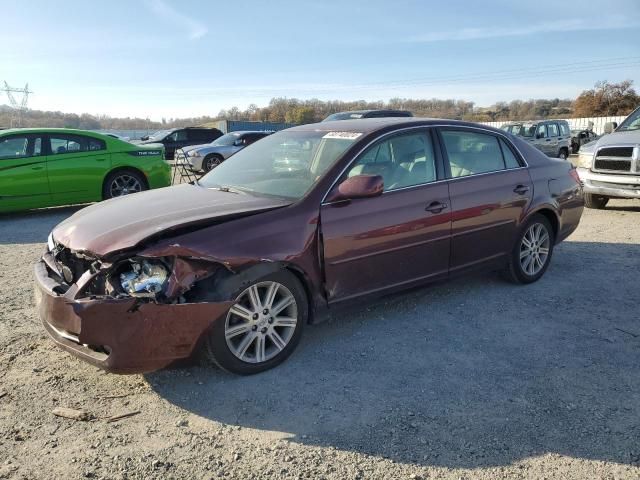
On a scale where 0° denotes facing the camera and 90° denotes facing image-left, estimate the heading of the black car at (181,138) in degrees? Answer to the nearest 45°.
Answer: approximately 45°

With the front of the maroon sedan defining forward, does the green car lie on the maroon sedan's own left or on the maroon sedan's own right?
on the maroon sedan's own right

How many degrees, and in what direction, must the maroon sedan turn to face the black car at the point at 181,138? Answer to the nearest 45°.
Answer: approximately 135° to its right

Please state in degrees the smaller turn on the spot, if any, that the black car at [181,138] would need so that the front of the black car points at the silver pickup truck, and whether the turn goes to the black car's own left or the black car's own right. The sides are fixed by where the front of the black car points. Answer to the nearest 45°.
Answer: approximately 135° to the black car's own left

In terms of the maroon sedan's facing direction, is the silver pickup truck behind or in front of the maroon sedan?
behind

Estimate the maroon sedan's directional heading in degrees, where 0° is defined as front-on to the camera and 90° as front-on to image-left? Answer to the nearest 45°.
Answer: approximately 45°
